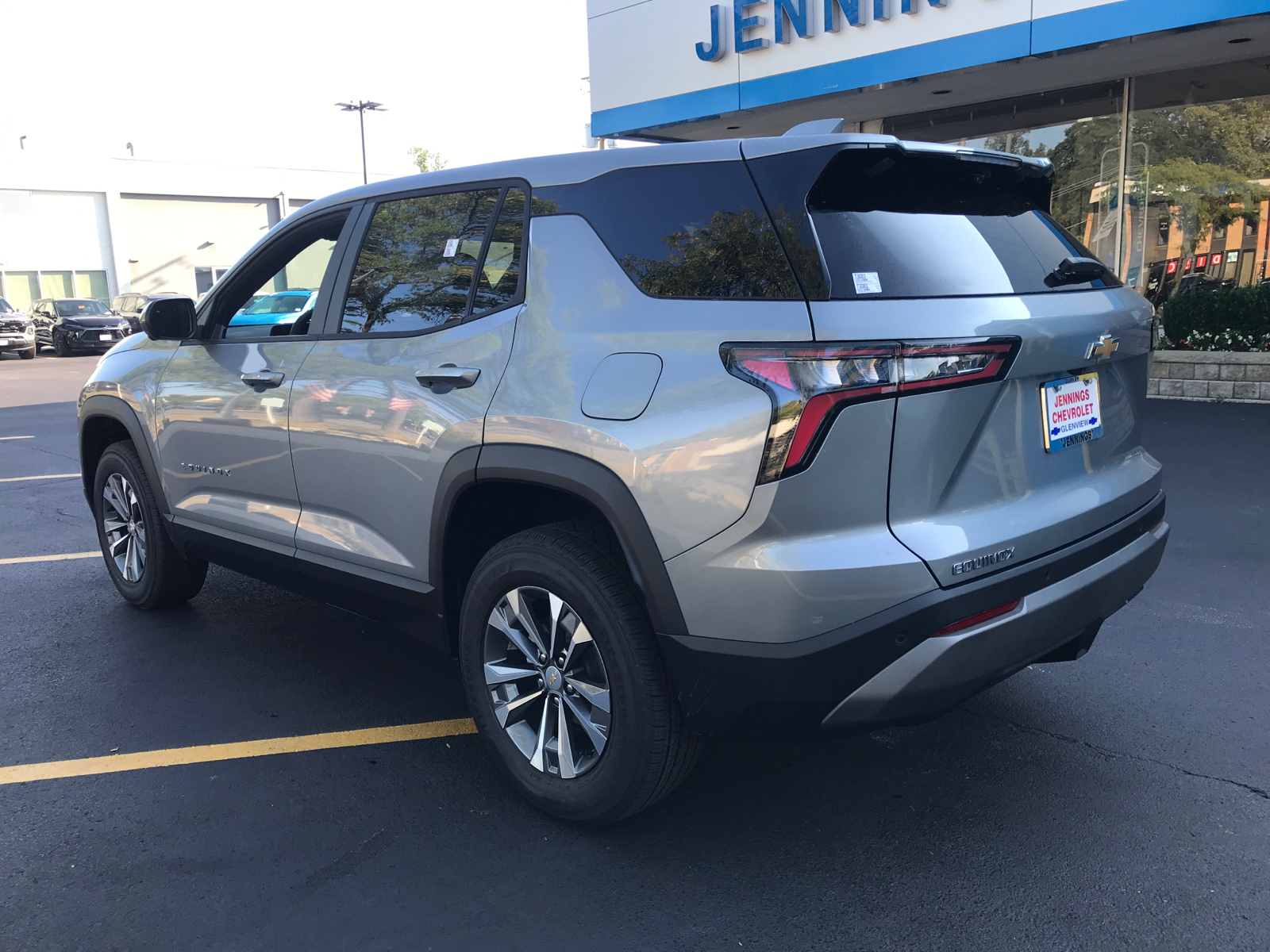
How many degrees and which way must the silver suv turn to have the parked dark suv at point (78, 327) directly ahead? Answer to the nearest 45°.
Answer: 0° — it already faces it

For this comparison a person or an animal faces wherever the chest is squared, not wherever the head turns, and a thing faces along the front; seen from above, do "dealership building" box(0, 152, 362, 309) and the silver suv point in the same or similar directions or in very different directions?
very different directions

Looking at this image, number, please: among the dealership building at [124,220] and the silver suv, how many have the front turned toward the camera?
1

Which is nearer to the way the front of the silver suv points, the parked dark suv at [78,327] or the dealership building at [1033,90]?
the parked dark suv

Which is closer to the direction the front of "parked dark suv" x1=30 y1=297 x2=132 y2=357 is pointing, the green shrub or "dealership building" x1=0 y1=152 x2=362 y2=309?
the green shrub

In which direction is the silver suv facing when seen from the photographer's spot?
facing away from the viewer and to the left of the viewer

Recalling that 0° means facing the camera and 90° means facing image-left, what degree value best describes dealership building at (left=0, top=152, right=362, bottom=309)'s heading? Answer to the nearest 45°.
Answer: approximately 0°
